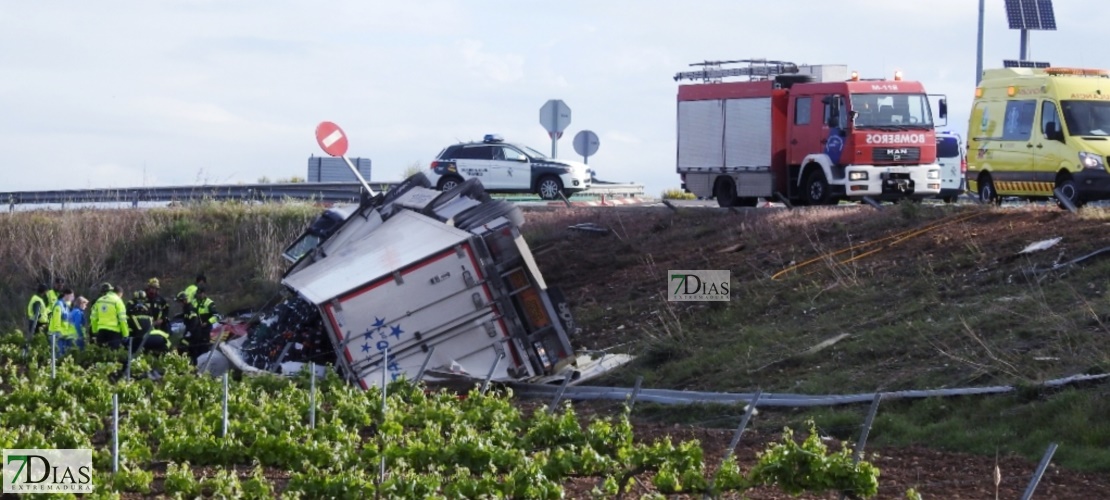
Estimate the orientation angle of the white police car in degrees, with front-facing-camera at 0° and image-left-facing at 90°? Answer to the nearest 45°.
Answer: approximately 270°

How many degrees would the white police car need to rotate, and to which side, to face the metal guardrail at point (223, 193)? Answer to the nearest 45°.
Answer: approximately 135° to its left

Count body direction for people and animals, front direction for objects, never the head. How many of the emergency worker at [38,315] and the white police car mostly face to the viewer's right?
2

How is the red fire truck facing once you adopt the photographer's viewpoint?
facing the viewer and to the right of the viewer

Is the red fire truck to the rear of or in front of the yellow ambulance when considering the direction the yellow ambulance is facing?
to the rear

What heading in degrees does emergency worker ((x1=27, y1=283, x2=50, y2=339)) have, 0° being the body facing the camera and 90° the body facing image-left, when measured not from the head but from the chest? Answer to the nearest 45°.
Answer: approximately 270°

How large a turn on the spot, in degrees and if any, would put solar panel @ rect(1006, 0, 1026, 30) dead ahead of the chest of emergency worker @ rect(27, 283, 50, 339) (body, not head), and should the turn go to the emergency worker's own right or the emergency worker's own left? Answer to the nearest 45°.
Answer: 0° — they already face it

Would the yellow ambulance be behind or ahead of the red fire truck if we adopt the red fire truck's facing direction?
ahead

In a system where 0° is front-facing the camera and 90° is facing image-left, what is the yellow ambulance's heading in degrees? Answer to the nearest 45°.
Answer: approximately 315°
